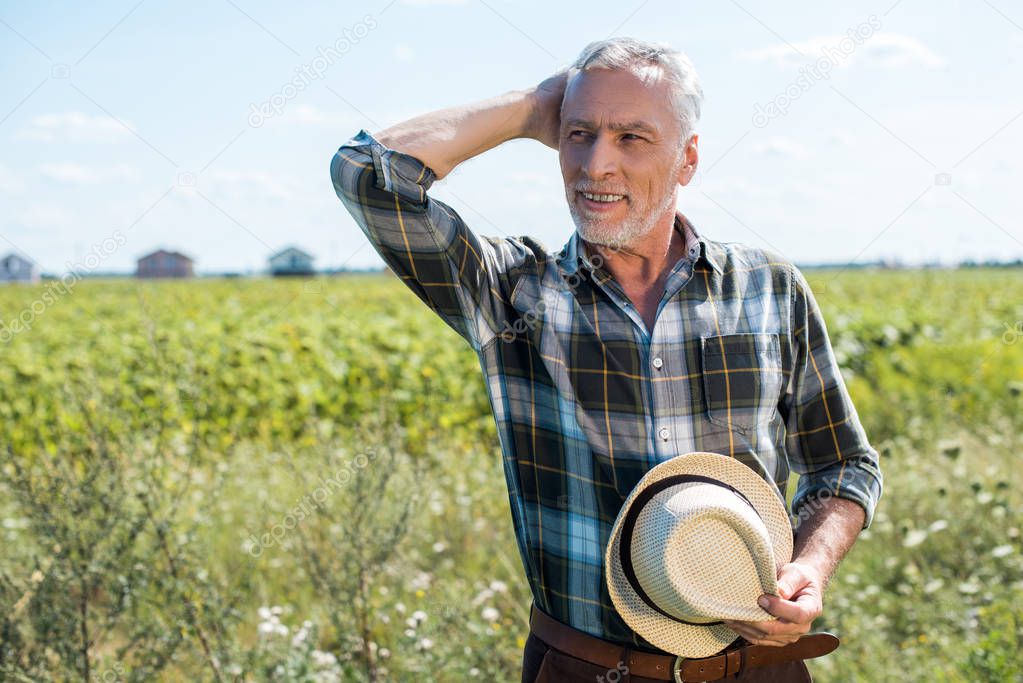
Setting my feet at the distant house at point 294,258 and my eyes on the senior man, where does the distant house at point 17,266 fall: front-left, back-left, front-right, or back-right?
back-right

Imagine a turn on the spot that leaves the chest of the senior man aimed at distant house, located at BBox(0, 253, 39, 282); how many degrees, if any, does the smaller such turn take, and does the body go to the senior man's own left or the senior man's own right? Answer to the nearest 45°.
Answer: approximately 135° to the senior man's own right

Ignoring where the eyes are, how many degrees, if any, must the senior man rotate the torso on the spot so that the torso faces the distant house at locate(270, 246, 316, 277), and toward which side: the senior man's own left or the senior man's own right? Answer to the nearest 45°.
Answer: approximately 180°

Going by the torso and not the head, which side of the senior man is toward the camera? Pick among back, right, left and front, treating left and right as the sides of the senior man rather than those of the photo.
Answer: front
